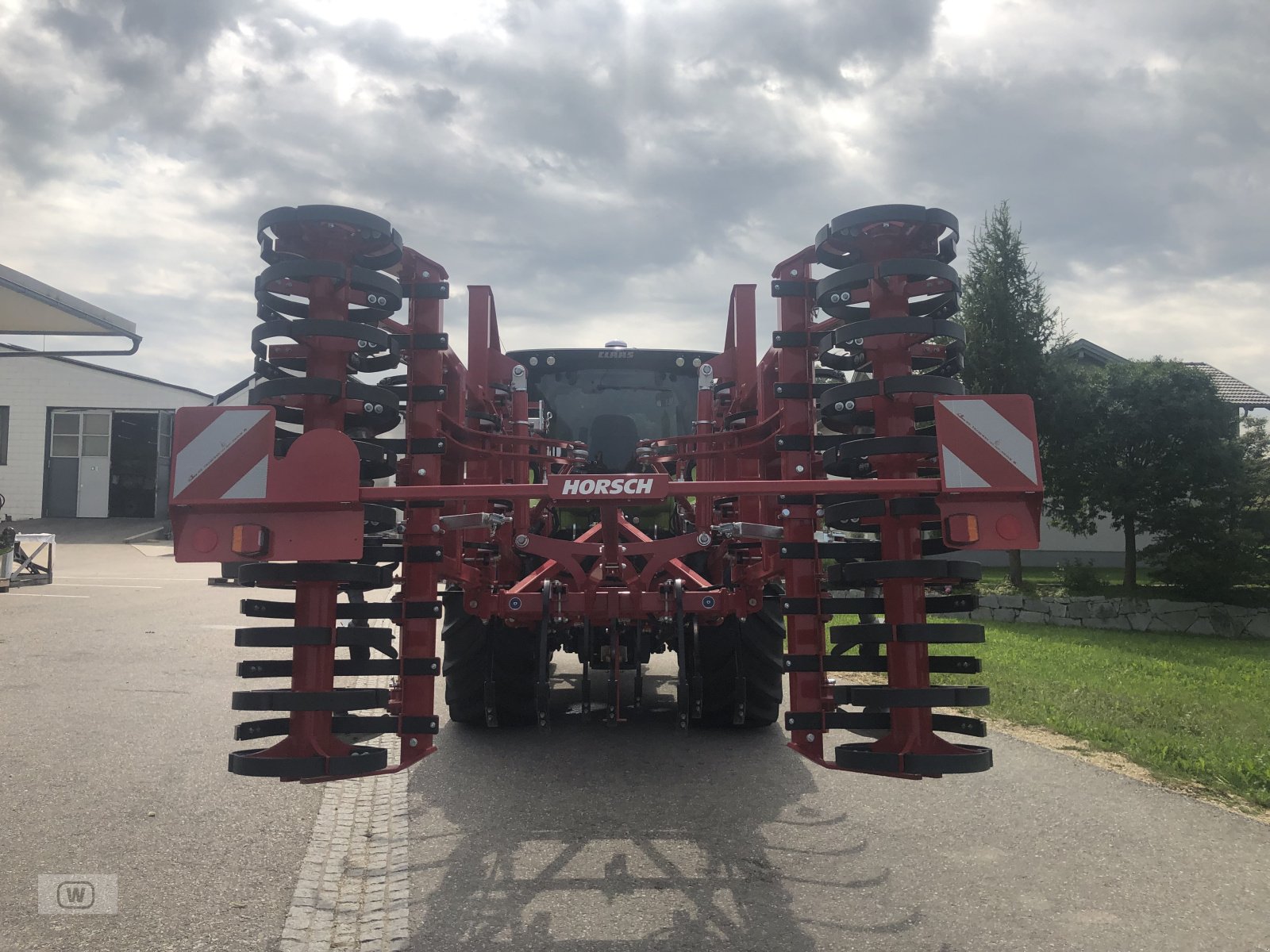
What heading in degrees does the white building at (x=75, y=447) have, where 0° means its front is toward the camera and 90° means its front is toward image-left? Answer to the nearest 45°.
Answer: approximately 0°

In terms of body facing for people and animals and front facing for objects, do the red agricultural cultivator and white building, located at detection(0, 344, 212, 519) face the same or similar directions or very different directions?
very different directions

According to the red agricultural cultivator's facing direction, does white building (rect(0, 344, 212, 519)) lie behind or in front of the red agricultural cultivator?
in front

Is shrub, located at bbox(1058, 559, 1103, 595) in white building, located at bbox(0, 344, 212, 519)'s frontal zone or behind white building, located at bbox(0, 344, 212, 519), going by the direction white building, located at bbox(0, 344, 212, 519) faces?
frontal zone

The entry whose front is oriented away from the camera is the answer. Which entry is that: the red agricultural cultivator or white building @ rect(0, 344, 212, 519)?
the red agricultural cultivator

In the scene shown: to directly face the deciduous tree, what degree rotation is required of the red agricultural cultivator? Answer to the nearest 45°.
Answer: approximately 45° to its right

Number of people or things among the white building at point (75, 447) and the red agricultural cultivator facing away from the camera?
1

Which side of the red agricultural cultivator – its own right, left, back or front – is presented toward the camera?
back

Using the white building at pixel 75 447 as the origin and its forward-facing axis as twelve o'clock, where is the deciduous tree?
The deciduous tree is roughly at 11 o'clock from the white building.
